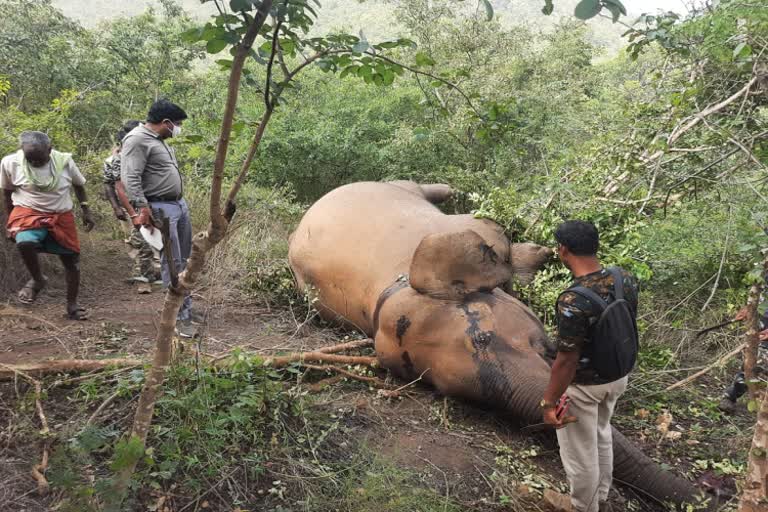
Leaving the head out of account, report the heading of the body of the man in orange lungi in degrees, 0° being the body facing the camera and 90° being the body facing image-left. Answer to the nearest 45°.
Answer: approximately 0°

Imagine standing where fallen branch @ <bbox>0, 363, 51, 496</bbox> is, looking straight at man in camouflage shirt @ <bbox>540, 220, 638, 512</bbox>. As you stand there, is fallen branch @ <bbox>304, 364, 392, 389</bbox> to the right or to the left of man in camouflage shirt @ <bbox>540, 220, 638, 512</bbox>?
left

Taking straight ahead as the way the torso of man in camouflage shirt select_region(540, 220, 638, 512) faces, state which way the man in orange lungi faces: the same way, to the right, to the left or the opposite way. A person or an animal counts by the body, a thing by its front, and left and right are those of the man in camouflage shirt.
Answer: the opposite way

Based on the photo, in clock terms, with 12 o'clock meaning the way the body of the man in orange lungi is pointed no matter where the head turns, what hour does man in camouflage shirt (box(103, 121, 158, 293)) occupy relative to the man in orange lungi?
The man in camouflage shirt is roughly at 7 o'clock from the man in orange lungi.

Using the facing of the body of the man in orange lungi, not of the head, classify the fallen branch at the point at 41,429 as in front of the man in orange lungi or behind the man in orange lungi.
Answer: in front

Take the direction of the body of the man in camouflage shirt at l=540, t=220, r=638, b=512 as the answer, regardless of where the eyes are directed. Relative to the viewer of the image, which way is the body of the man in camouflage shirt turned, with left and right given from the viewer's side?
facing away from the viewer and to the left of the viewer

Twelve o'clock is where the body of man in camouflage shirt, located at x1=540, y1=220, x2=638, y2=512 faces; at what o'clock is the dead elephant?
The dead elephant is roughly at 12 o'clock from the man in camouflage shirt.

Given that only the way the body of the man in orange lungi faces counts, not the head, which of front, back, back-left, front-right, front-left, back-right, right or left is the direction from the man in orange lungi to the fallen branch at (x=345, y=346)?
front-left

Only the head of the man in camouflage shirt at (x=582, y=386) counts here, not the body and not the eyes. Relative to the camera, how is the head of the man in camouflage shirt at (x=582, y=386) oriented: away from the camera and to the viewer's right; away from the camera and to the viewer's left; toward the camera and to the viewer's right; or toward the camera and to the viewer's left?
away from the camera and to the viewer's left

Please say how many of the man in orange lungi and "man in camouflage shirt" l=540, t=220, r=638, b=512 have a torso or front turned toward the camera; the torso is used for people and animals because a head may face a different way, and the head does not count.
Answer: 1
